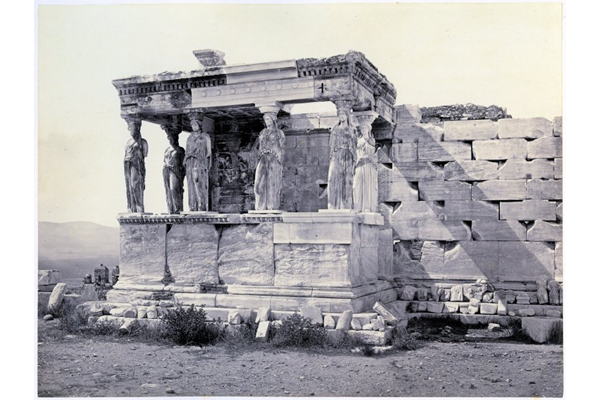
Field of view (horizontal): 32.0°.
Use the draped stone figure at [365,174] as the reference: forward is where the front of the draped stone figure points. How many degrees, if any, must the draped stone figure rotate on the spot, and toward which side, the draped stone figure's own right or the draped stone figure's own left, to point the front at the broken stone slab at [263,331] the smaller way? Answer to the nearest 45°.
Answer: approximately 45° to the draped stone figure's own right

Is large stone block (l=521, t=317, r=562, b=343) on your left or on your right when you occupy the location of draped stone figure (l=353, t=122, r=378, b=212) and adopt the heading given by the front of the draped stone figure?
on your left

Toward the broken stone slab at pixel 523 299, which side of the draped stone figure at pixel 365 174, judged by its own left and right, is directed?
left

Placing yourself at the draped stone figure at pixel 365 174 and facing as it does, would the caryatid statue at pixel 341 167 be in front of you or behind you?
in front

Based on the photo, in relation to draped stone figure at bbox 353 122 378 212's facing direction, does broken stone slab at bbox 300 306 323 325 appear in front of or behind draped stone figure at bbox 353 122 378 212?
in front

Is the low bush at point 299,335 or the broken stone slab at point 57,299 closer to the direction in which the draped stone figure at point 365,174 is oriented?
the low bush

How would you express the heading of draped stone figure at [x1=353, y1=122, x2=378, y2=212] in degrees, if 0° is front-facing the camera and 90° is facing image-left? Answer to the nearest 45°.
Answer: approximately 0°

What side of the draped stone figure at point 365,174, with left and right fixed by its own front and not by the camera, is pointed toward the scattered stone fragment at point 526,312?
left

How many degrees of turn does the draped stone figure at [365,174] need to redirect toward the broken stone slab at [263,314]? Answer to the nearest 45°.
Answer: approximately 45° to its right

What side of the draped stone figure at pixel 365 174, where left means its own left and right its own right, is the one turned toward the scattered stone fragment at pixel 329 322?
front

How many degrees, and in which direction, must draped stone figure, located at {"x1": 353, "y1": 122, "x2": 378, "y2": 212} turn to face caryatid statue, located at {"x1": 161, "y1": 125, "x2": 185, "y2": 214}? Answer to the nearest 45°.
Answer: approximately 90° to its right

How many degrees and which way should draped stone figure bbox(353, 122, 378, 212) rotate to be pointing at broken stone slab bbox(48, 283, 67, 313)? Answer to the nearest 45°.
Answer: approximately 90° to its right

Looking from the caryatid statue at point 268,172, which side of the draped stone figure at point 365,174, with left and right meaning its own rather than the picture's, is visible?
right

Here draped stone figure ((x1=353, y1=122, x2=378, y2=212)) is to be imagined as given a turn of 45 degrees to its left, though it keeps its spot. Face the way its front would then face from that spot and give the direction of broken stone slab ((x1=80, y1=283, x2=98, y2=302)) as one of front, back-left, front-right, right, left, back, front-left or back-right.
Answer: back-right

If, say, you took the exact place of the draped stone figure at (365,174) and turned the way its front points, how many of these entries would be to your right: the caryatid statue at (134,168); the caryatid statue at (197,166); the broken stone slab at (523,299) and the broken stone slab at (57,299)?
3

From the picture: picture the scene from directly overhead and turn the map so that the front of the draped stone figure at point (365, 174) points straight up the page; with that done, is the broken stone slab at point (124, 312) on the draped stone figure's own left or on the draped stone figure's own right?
on the draped stone figure's own right

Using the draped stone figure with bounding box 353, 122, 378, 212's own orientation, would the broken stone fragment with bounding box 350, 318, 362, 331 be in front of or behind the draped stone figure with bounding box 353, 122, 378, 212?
in front
